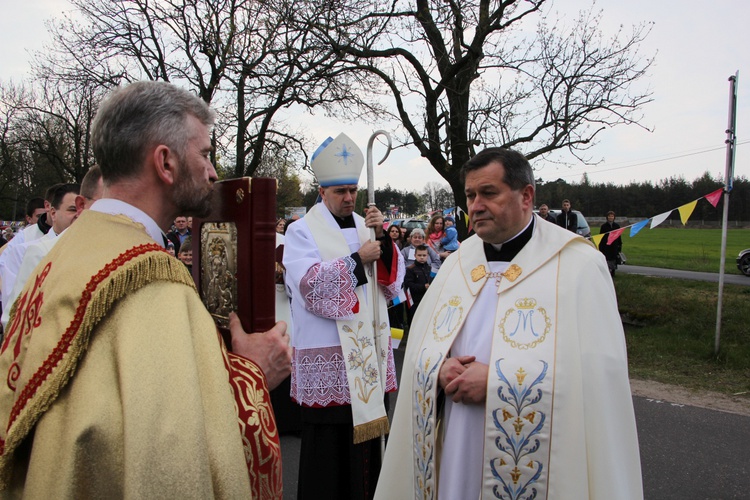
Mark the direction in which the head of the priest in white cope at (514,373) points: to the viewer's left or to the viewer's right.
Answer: to the viewer's left

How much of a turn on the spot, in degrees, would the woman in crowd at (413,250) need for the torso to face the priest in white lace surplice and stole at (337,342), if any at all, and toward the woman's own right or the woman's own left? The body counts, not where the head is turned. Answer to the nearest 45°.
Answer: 0° — they already face them

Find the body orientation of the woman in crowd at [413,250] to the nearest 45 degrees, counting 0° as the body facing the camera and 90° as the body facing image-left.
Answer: approximately 0°

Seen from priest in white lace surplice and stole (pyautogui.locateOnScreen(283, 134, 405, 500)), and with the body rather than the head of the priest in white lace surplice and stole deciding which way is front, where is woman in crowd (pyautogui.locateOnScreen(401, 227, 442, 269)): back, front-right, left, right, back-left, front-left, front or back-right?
back-left

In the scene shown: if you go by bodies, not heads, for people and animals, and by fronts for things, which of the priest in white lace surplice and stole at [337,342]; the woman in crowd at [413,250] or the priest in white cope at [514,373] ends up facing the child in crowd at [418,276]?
the woman in crowd

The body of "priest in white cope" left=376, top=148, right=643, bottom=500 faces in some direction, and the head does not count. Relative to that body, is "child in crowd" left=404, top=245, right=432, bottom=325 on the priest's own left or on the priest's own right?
on the priest's own right

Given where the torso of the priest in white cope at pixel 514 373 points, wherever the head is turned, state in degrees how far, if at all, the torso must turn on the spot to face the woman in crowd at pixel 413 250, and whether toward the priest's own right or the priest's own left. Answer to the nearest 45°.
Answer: approximately 135° to the priest's own right
